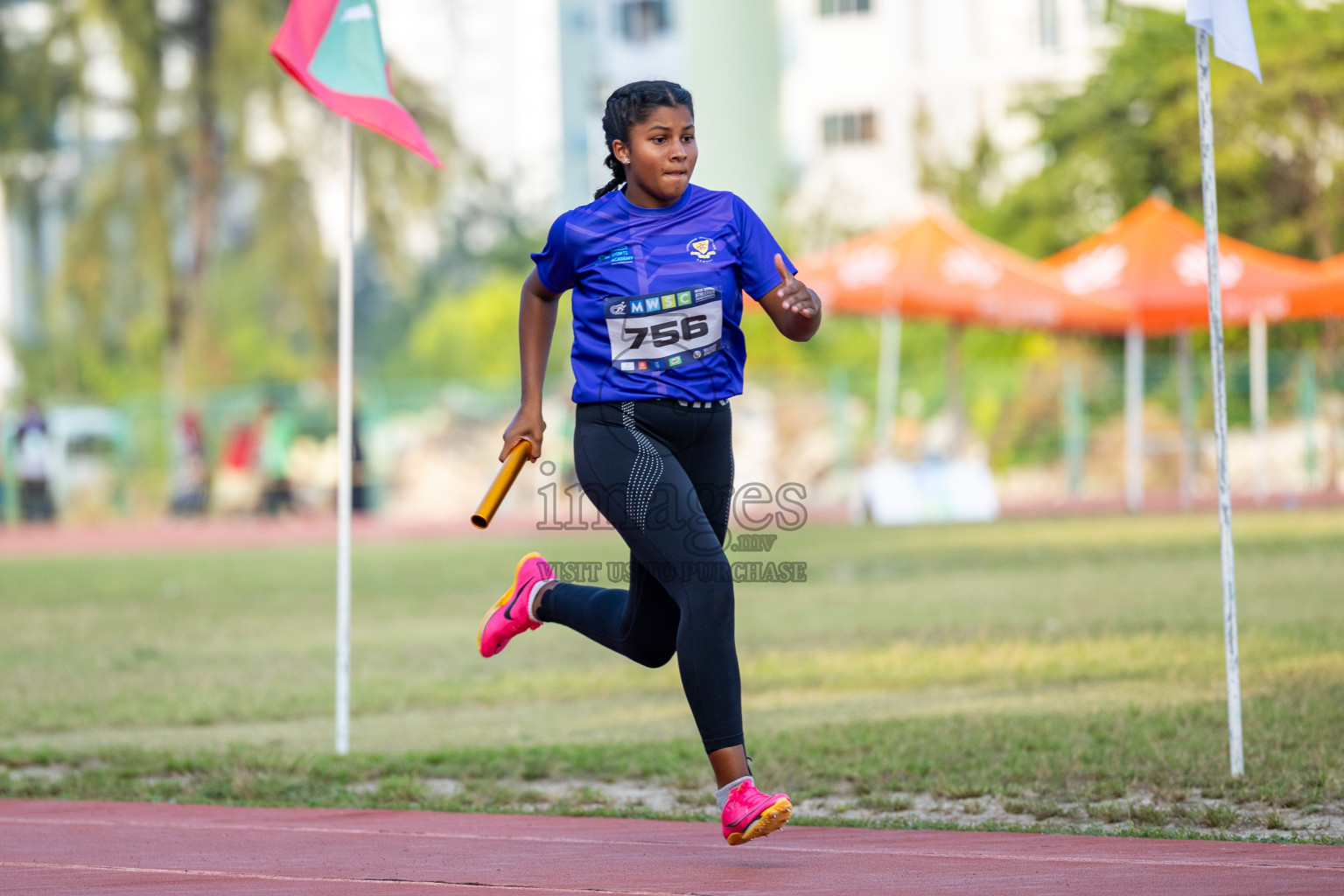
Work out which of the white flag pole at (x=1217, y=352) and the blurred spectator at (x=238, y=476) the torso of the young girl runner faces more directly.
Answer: the white flag pole

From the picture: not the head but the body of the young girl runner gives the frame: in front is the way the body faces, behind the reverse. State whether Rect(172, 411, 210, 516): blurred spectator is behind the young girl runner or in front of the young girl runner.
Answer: behind

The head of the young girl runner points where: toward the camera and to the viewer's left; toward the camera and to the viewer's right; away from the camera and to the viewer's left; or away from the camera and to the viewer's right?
toward the camera and to the viewer's right

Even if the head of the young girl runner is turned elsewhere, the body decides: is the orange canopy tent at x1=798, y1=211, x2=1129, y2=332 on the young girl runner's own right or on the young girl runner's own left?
on the young girl runner's own left

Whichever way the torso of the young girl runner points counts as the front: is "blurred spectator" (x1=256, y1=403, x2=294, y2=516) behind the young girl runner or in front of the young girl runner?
behind

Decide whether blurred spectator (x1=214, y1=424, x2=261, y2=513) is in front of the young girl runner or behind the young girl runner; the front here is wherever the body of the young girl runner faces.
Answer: behind

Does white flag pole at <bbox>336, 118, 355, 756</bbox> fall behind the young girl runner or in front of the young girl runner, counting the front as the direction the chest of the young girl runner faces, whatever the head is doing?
behind

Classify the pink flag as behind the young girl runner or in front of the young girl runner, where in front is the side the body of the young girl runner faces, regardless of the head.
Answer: behind

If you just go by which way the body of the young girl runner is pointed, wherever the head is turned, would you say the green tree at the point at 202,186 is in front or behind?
behind
